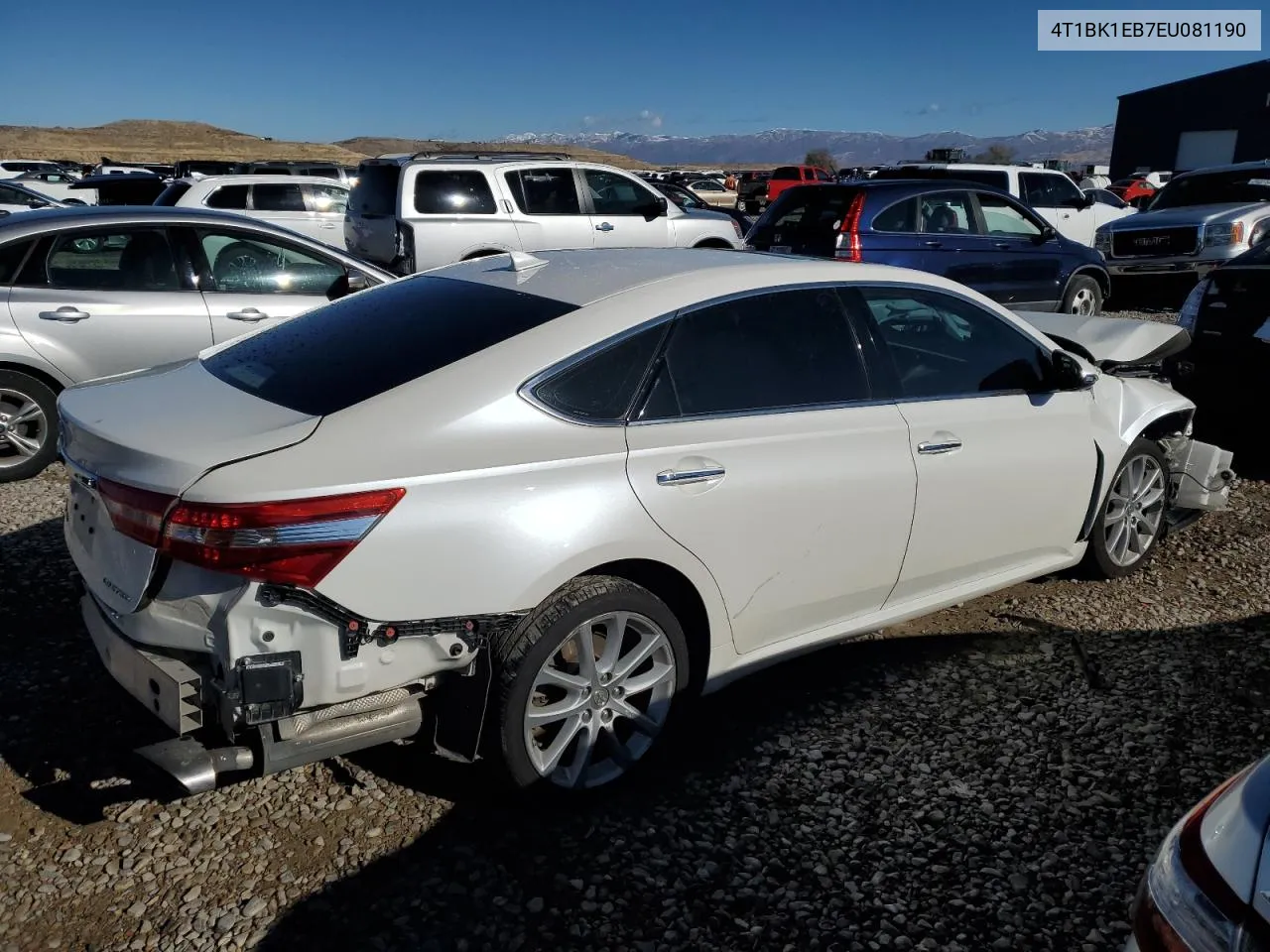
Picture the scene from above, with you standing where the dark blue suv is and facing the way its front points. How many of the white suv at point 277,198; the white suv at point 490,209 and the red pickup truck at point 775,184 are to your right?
0

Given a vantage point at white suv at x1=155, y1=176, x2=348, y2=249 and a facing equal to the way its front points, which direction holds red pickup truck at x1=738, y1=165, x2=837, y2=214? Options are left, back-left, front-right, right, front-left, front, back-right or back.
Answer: front

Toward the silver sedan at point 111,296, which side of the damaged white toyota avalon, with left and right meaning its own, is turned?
left

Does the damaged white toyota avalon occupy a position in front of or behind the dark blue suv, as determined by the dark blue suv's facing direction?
behind

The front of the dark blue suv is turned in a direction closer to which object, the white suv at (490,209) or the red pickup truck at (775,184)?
the red pickup truck

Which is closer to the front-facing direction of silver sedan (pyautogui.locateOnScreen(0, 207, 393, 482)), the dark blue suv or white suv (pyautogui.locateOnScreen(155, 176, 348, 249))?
the dark blue suv

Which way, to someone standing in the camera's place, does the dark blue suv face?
facing away from the viewer and to the right of the viewer

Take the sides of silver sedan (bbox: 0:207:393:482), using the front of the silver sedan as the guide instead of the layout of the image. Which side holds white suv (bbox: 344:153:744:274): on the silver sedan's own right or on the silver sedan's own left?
on the silver sedan's own left

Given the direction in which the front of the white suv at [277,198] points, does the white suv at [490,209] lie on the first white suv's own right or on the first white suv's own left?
on the first white suv's own right

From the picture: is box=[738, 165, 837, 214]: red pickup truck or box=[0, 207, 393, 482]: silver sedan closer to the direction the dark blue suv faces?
the red pickup truck

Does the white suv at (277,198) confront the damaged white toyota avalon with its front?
no

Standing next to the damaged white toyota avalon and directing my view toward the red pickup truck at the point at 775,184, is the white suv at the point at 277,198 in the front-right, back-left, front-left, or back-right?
front-left

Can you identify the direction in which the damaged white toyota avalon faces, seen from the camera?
facing away from the viewer and to the right of the viewer

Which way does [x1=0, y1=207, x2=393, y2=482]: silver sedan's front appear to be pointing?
to the viewer's right

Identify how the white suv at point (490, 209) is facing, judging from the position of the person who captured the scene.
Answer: facing away from the viewer and to the right of the viewer
